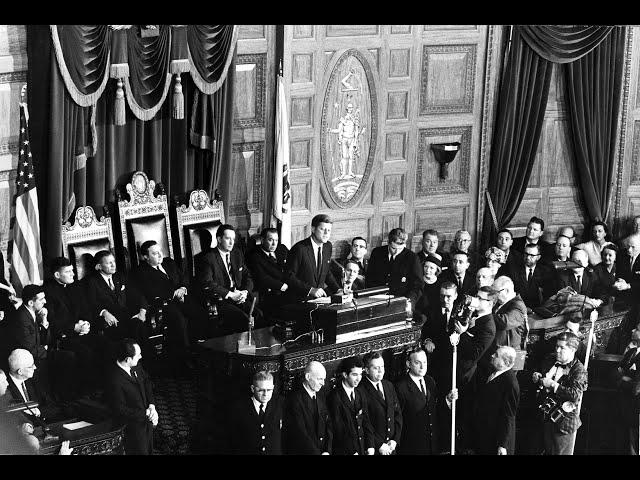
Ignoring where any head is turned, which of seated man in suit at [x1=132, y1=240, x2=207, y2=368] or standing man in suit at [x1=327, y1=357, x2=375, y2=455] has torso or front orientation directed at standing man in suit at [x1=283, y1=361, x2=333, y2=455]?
the seated man in suit

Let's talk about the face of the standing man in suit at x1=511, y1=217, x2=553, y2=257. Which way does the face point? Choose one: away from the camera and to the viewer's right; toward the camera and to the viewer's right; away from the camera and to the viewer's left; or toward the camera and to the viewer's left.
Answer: toward the camera and to the viewer's left

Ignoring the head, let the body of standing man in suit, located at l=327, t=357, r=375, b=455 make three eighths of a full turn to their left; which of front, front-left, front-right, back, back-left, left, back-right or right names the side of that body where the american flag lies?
left

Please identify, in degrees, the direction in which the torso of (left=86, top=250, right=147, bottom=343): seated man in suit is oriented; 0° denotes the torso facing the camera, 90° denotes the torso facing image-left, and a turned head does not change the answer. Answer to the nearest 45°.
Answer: approximately 315°

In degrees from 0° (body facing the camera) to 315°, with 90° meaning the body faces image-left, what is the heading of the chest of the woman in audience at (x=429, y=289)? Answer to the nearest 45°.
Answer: approximately 45°

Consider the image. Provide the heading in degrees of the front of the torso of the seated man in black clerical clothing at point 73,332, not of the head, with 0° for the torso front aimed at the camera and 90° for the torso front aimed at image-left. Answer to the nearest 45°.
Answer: approximately 315°

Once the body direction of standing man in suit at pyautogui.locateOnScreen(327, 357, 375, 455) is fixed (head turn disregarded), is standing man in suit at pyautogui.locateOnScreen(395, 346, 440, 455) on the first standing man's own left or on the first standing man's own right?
on the first standing man's own left

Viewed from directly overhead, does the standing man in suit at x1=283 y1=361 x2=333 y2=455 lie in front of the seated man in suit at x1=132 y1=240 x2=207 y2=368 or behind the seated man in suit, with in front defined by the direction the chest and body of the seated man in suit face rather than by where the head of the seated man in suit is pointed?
in front

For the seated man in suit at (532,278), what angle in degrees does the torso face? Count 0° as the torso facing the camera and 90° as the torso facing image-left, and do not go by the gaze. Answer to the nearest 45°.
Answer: approximately 45°

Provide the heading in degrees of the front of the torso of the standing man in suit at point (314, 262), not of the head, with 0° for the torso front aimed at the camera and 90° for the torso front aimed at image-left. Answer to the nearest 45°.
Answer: approximately 315°

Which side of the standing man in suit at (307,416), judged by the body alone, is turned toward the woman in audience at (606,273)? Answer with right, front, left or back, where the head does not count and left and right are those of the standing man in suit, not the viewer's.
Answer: left
